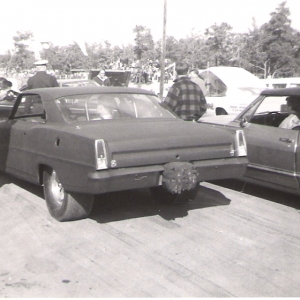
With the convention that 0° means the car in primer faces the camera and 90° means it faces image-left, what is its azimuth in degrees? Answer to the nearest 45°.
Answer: approximately 135°
